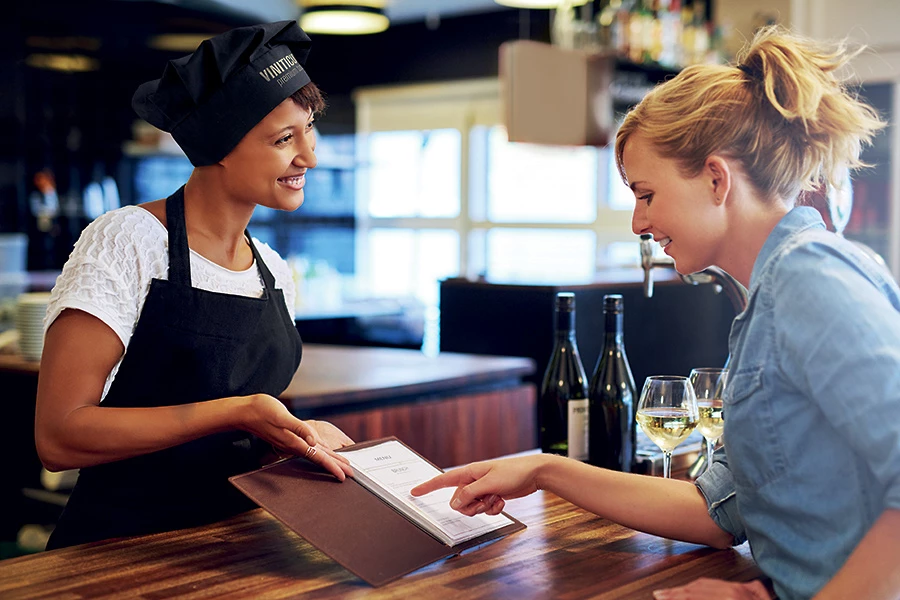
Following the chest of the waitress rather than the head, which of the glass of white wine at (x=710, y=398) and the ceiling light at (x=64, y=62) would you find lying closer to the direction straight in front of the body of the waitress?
the glass of white wine

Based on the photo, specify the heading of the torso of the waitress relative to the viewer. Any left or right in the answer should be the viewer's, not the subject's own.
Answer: facing the viewer and to the right of the viewer

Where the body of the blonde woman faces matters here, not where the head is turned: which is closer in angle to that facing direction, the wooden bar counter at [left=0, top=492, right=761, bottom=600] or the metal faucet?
the wooden bar counter

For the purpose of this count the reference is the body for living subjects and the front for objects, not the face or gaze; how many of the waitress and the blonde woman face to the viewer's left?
1

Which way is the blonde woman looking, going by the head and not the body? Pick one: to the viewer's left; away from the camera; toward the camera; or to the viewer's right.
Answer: to the viewer's left

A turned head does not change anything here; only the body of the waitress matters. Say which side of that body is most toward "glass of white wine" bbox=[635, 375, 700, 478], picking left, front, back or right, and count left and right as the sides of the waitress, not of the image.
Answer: front

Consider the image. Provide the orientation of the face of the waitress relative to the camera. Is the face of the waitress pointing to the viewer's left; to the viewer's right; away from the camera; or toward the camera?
to the viewer's right

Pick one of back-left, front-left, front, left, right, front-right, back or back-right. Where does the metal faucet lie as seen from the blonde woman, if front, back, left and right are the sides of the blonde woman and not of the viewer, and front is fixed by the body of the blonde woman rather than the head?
right

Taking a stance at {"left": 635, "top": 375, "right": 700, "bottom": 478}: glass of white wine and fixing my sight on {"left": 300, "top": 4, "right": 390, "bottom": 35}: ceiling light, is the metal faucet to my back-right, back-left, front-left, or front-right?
front-right

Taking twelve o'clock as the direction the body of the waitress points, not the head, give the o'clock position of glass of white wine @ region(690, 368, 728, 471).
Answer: The glass of white wine is roughly at 11 o'clock from the waitress.

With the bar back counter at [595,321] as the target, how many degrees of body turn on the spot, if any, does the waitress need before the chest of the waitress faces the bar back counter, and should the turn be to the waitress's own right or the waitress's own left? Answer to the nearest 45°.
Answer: approximately 90° to the waitress's own left

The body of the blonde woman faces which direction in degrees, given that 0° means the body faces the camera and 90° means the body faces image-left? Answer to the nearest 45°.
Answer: approximately 90°

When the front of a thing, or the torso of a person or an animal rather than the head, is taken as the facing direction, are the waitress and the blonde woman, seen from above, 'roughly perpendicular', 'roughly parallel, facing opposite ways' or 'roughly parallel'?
roughly parallel, facing opposite ways

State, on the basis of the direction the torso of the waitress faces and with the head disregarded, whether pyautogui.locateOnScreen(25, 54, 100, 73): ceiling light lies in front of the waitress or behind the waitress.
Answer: behind
